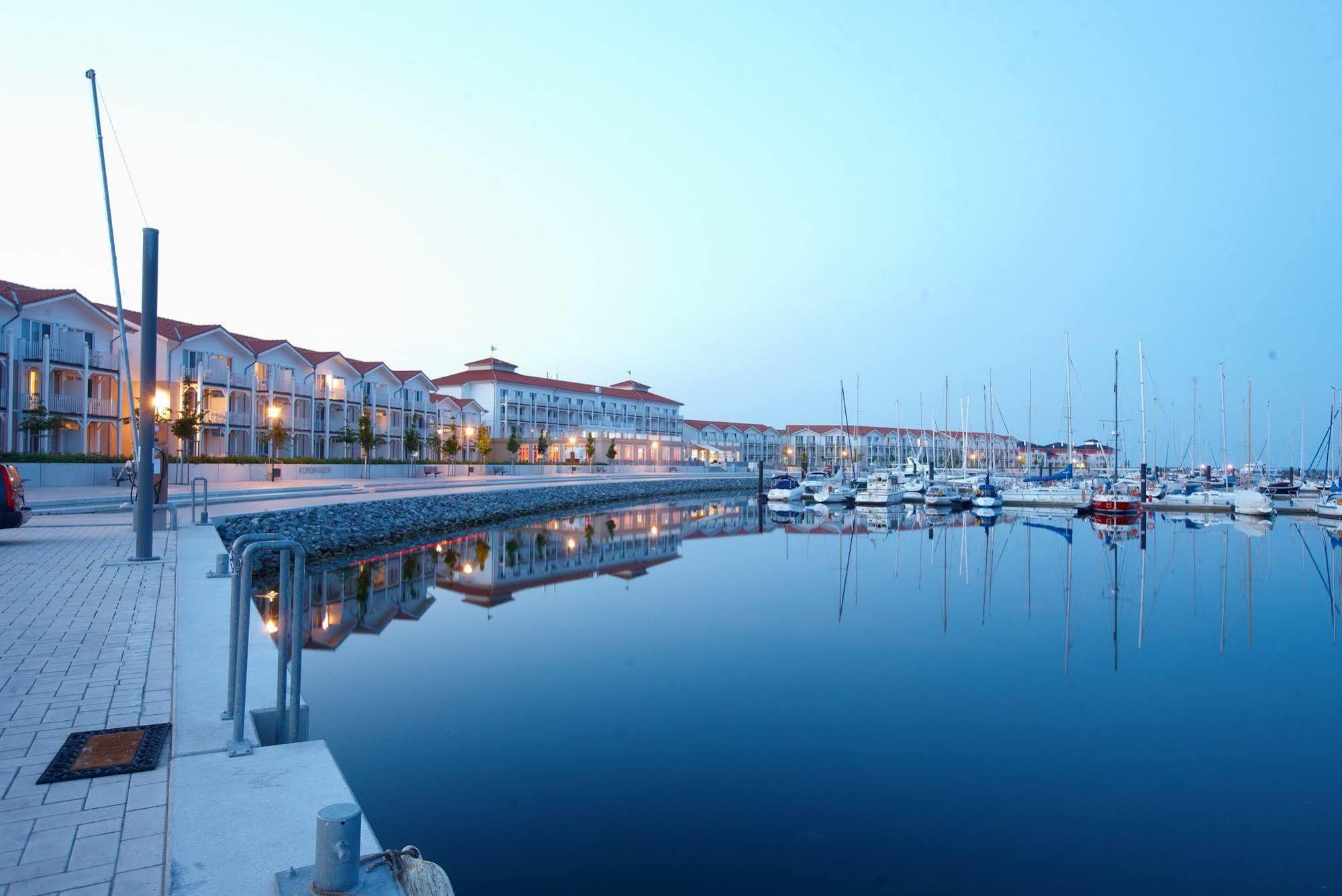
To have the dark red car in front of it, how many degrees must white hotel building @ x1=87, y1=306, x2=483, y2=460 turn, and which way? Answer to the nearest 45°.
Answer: approximately 45° to its right

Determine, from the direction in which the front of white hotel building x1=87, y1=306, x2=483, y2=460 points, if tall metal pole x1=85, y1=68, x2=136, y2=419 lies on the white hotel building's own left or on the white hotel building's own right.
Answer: on the white hotel building's own right

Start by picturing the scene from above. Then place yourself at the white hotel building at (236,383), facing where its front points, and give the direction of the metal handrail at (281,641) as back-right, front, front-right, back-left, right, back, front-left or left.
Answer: front-right

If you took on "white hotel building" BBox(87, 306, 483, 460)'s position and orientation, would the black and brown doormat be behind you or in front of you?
in front

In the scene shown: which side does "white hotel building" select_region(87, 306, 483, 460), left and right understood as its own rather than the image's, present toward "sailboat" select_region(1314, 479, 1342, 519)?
front

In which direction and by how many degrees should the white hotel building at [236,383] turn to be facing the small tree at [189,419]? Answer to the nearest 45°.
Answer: approximately 45° to its right

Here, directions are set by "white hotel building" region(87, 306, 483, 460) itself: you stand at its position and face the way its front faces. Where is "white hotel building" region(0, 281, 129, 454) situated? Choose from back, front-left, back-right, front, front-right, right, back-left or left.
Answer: right

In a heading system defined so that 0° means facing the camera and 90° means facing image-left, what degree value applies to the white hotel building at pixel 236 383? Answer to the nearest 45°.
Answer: approximately 315°

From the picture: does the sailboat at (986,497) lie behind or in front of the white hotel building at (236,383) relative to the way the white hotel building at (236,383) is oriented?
in front

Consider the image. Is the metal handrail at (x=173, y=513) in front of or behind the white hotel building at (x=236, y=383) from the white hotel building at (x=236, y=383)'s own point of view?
in front

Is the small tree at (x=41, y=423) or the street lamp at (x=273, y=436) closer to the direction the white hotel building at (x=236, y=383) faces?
the street lamp

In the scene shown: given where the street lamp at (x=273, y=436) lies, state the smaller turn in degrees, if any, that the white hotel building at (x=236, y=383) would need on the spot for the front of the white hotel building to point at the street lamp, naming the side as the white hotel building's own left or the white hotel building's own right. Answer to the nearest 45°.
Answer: approximately 45° to the white hotel building's own right
